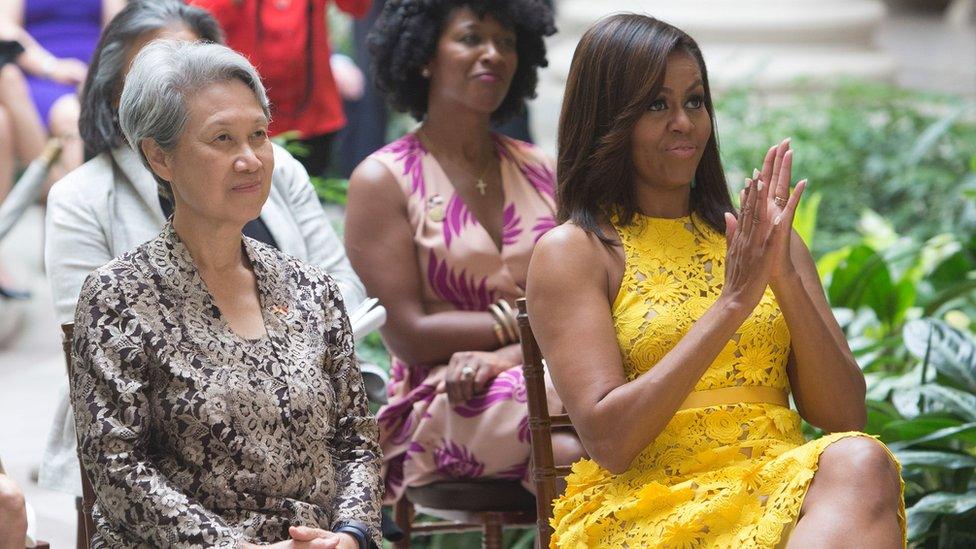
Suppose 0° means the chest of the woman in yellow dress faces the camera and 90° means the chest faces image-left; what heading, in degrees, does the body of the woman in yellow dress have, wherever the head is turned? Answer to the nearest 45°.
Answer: approximately 315°

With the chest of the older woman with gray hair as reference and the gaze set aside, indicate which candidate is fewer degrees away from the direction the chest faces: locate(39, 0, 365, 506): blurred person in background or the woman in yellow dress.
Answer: the woman in yellow dress

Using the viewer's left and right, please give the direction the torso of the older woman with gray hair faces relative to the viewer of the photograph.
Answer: facing the viewer and to the right of the viewer

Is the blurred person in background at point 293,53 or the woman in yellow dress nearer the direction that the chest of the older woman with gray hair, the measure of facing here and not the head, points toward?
the woman in yellow dress

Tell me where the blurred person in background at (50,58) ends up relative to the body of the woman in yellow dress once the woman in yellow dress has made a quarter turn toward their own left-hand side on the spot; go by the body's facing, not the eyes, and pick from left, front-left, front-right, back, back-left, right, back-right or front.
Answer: left

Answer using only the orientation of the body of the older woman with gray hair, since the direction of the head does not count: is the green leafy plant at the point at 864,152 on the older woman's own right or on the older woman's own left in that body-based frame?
on the older woman's own left

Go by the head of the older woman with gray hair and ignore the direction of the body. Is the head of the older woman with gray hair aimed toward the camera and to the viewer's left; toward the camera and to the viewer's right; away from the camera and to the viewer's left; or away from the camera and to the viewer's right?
toward the camera and to the viewer's right

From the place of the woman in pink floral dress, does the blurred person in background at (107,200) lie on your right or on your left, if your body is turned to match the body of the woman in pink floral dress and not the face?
on your right

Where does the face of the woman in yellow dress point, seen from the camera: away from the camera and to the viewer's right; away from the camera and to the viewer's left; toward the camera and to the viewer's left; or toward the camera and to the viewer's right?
toward the camera and to the viewer's right

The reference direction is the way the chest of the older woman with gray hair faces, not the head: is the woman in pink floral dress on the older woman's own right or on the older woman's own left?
on the older woman's own left
